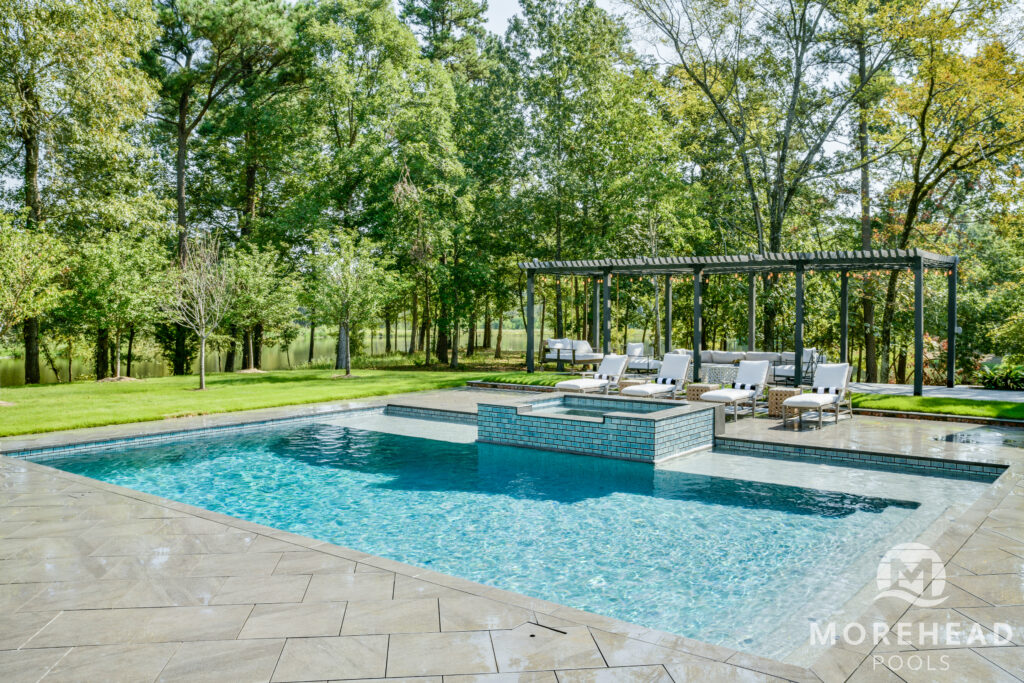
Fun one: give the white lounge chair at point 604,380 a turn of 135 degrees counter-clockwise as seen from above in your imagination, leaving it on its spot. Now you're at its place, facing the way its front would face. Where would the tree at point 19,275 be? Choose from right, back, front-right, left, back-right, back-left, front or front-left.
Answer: back

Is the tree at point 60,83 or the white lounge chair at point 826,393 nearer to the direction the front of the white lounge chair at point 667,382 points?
the tree

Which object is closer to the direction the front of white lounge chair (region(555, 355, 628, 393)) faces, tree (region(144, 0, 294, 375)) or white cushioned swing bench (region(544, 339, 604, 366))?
the tree

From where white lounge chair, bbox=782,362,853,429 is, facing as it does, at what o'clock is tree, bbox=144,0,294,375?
The tree is roughly at 2 o'clock from the white lounge chair.

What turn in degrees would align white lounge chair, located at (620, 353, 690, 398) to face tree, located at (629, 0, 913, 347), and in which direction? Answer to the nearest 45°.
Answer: approximately 135° to its right

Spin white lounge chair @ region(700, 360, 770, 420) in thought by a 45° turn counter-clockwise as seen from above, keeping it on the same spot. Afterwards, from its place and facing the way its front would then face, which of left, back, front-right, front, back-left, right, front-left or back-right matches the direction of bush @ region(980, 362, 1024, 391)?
back-left

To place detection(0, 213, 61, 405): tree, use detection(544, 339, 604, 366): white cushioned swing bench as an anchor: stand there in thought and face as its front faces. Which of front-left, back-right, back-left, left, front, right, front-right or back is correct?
right

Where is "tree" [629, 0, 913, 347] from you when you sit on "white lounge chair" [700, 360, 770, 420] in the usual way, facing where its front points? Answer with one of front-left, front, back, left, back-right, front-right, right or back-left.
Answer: back-right

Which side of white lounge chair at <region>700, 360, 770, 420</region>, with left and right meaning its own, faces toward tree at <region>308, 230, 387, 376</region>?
right
